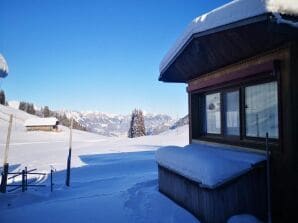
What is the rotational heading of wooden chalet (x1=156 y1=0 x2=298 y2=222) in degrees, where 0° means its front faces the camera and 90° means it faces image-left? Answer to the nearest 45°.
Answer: approximately 45°
